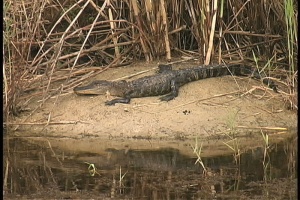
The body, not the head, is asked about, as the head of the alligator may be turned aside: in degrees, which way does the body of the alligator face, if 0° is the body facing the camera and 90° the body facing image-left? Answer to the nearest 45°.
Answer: approximately 90°
